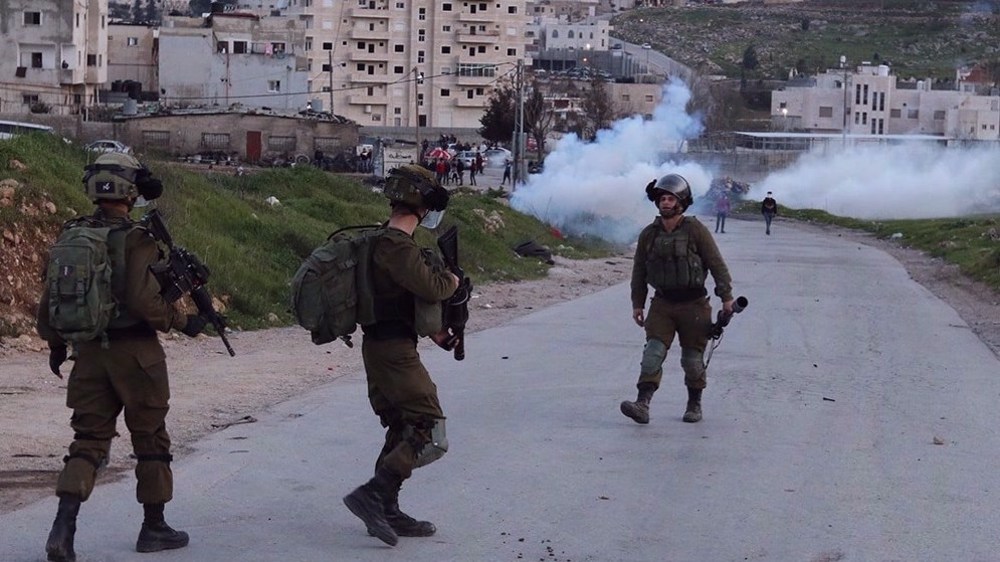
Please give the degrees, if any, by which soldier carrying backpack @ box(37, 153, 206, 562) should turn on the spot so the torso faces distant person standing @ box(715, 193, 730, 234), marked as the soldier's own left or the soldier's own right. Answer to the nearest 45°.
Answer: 0° — they already face them

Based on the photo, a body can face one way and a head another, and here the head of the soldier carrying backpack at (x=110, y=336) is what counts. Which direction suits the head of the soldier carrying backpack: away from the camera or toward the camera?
away from the camera

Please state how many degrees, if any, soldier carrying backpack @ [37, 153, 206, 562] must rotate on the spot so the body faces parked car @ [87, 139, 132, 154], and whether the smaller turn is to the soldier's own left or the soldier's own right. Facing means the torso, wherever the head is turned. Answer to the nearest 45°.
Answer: approximately 45° to the soldier's own left

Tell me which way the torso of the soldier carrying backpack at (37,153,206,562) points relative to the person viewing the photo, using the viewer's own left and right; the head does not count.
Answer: facing away from the viewer and to the right of the viewer
